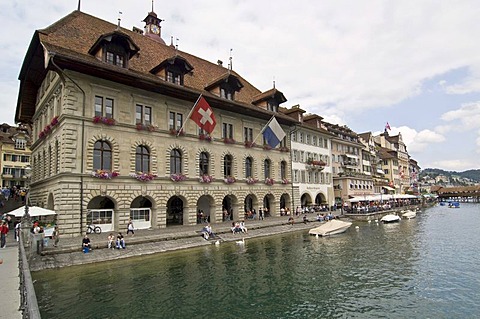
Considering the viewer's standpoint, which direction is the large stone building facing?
facing the viewer and to the right of the viewer

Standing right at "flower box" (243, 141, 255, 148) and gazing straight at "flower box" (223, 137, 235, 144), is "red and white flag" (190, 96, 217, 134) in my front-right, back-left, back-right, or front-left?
front-left

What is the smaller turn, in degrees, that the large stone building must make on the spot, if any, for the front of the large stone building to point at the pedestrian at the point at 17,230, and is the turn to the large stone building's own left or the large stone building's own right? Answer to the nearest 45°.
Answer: approximately 90° to the large stone building's own right

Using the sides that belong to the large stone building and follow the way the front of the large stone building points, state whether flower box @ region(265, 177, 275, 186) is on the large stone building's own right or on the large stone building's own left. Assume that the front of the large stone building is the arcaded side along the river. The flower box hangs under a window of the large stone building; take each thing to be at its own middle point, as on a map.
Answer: on the large stone building's own left

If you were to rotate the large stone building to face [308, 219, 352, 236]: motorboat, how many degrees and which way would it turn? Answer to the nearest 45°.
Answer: approximately 45° to its left

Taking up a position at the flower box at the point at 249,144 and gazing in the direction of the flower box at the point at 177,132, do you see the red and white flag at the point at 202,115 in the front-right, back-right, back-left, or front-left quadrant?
front-left

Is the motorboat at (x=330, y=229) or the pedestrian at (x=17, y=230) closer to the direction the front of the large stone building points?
the motorboat

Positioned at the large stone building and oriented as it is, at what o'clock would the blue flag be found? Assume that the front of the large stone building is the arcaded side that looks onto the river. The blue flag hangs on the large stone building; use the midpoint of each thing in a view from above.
The blue flag is roughly at 10 o'clock from the large stone building.
